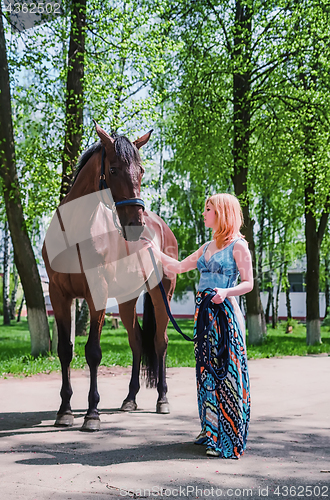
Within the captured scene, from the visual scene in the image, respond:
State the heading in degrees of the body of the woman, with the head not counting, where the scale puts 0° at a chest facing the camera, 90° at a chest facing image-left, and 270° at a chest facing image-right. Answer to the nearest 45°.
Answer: approximately 45°

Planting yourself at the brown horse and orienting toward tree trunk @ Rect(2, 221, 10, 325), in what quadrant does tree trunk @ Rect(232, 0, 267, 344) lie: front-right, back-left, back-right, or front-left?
front-right

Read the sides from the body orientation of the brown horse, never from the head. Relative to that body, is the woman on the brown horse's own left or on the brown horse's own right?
on the brown horse's own left

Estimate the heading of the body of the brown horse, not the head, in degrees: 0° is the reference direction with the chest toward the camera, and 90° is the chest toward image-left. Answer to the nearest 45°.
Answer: approximately 45°

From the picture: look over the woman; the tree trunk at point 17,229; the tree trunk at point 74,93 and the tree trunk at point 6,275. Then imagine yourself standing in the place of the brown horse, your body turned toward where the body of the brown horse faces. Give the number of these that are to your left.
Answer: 1

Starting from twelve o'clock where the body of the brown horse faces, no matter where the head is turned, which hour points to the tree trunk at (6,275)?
The tree trunk is roughly at 4 o'clock from the brown horse.

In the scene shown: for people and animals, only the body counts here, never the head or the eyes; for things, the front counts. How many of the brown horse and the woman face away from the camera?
0

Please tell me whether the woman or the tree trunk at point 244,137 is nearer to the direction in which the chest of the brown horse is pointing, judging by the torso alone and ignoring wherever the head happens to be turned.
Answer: the woman

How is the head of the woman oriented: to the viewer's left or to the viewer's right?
to the viewer's left

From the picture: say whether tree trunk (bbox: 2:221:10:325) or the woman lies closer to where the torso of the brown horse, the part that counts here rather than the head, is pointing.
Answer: the woman

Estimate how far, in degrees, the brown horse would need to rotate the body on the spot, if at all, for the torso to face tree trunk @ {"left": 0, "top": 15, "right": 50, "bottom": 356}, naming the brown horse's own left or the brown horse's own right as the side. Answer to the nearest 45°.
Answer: approximately 135° to the brown horse's own right
